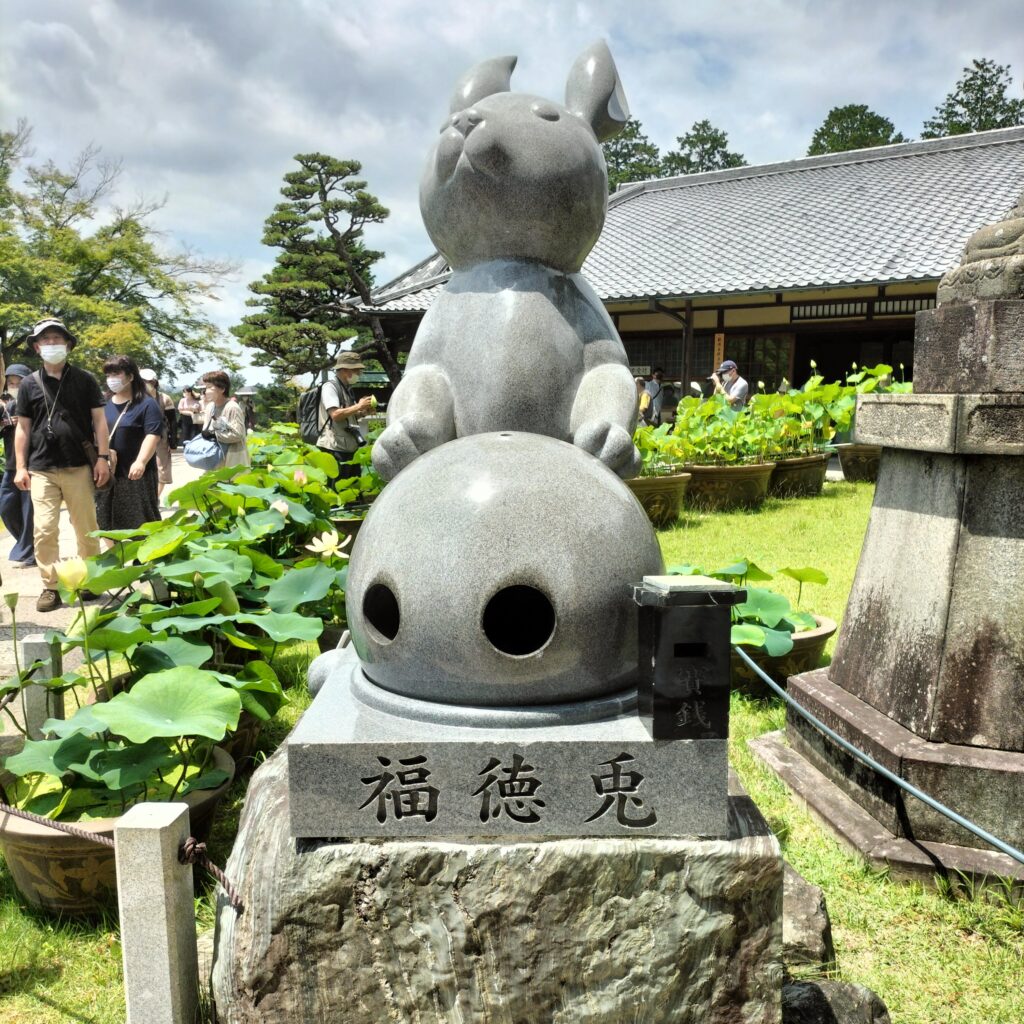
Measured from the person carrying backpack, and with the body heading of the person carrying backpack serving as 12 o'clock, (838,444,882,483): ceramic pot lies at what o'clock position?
The ceramic pot is roughly at 11 o'clock from the person carrying backpack.

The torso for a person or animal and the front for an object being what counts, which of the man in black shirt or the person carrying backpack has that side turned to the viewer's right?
the person carrying backpack

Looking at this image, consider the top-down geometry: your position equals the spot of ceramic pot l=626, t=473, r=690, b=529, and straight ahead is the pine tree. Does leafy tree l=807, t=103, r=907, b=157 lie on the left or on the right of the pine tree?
right

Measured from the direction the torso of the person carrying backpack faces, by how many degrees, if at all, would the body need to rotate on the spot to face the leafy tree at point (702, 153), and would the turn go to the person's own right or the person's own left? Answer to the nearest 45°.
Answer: approximately 45° to the person's own left

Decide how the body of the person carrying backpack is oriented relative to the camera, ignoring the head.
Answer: to the viewer's right

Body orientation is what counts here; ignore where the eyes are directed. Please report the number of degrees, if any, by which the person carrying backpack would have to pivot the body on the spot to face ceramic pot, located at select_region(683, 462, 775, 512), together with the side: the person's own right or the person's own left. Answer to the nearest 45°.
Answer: approximately 45° to the person's own left

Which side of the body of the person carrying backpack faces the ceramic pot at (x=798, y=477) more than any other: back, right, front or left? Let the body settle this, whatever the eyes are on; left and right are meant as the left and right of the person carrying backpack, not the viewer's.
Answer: front

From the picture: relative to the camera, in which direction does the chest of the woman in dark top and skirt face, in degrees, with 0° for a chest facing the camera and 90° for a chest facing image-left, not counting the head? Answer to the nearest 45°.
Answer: approximately 45°

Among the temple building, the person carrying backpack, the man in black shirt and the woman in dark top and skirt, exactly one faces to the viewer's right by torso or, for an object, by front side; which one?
the person carrying backpack

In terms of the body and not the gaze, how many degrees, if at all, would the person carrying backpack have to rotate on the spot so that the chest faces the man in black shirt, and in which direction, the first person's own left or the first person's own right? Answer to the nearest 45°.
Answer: approximately 135° to the first person's own right

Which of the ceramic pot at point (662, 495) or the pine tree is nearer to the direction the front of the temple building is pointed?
the ceramic pot

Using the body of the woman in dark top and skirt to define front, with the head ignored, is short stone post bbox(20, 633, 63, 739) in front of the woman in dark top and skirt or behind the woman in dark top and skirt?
in front

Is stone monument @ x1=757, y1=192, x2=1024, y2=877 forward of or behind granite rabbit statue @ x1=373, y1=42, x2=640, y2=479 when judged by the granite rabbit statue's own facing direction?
behind

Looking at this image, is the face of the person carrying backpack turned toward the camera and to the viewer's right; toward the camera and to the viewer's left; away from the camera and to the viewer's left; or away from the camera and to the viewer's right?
toward the camera and to the viewer's right

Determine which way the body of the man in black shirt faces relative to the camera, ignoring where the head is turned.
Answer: toward the camera

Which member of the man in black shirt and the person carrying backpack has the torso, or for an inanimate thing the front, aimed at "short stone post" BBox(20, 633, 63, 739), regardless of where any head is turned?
the man in black shirt

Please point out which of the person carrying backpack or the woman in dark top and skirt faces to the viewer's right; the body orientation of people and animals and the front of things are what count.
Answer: the person carrying backpack

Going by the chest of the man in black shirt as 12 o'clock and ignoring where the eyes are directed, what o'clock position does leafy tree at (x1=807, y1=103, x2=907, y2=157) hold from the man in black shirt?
The leafy tree is roughly at 8 o'clock from the man in black shirt.

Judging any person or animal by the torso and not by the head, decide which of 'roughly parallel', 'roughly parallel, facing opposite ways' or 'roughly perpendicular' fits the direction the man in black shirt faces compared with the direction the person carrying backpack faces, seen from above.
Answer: roughly perpendicular
